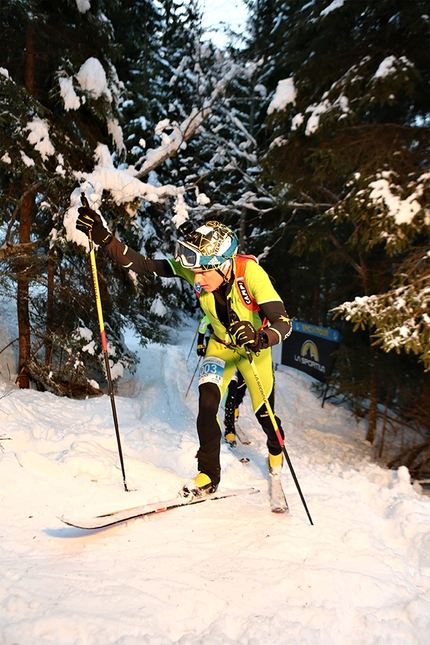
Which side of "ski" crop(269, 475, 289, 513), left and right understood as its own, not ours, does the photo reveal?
front

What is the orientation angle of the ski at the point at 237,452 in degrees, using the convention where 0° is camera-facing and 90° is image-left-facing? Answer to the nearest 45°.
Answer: approximately 315°

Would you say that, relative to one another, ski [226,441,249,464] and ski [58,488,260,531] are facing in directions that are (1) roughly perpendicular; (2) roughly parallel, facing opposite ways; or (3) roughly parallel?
roughly perpendicular

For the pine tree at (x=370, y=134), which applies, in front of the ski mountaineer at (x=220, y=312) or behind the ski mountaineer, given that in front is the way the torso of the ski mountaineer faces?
behind

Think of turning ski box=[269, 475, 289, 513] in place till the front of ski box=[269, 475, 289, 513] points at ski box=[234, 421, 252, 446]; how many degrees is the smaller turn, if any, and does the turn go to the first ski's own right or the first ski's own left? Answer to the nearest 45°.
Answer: approximately 180°

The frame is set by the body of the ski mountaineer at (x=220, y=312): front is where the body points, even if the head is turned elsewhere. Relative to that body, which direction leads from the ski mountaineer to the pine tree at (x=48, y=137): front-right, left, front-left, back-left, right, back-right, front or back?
right

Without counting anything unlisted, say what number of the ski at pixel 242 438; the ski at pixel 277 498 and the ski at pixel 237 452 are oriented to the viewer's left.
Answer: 0

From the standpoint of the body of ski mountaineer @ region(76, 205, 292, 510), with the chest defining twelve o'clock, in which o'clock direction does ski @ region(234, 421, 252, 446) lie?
The ski is roughly at 5 o'clock from the ski mountaineer.

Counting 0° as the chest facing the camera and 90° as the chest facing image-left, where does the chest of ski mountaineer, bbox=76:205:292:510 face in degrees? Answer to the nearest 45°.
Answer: approximately 45°

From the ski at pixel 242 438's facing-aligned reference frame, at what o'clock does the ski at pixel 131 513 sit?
the ski at pixel 131 513 is roughly at 2 o'clock from the ski at pixel 242 438.
